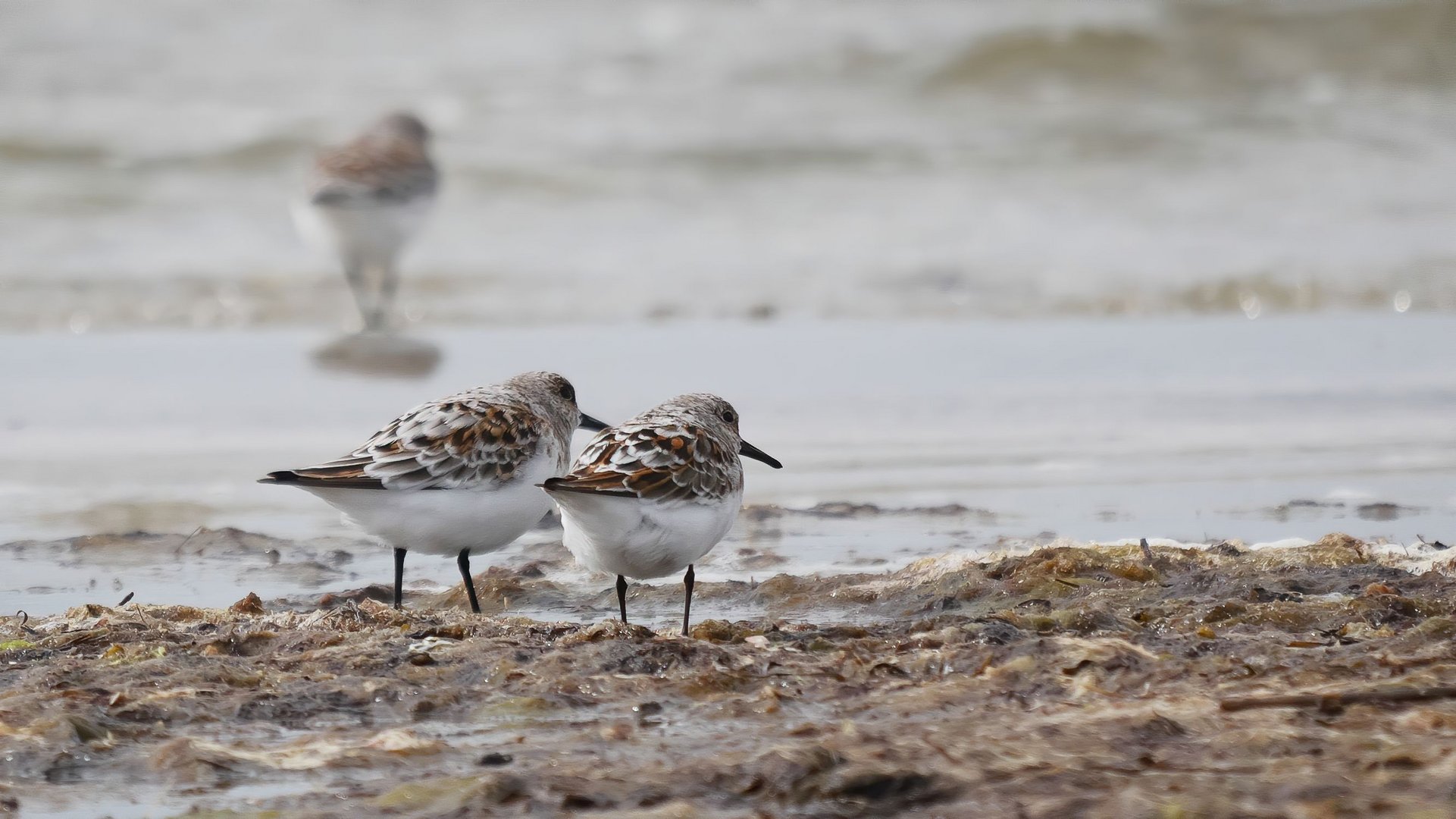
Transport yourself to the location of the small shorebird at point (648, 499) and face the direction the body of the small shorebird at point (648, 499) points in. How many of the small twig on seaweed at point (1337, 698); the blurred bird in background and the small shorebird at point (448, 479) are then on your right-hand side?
1

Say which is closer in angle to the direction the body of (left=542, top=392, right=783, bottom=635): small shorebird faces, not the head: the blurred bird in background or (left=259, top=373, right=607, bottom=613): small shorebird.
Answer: the blurred bird in background

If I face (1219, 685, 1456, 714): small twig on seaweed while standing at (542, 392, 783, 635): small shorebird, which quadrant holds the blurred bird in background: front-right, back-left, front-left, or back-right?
back-left

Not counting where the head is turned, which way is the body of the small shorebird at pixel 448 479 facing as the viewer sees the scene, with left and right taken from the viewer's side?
facing to the right of the viewer

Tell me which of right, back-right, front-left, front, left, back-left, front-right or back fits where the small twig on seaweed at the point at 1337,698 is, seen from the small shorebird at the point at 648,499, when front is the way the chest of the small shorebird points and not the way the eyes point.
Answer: right

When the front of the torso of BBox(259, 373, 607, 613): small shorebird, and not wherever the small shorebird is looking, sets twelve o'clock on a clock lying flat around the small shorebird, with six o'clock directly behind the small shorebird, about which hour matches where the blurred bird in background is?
The blurred bird in background is roughly at 9 o'clock from the small shorebird.

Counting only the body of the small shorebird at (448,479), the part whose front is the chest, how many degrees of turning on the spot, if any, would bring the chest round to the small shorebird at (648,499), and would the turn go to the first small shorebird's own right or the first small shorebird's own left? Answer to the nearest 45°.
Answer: approximately 45° to the first small shorebird's own right

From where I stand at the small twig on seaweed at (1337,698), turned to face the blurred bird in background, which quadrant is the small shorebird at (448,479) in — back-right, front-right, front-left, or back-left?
front-left

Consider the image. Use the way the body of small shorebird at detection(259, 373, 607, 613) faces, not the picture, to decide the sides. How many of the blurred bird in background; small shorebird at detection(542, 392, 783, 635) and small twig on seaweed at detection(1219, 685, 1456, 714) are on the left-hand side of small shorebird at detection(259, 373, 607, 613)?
1

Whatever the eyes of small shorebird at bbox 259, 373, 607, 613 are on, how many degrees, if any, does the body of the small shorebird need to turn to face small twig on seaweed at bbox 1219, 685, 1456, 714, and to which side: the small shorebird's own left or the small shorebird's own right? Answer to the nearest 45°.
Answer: approximately 45° to the small shorebird's own right

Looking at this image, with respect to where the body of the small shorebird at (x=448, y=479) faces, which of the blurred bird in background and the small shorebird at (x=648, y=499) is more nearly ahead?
the small shorebird

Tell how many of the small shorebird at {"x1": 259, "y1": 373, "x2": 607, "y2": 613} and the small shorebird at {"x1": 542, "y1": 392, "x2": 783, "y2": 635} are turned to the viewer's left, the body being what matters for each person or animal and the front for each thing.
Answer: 0

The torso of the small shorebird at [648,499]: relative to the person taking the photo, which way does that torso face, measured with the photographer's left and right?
facing away from the viewer and to the right of the viewer
